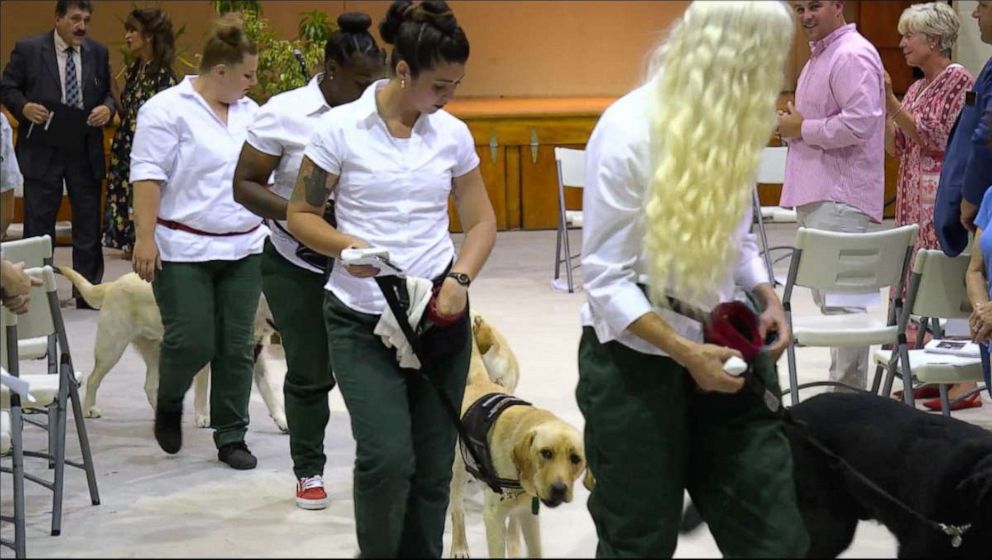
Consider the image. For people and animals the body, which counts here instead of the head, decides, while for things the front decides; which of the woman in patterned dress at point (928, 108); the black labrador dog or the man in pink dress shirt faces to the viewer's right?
the black labrador dog

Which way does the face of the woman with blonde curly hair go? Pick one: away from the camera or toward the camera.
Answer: away from the camera

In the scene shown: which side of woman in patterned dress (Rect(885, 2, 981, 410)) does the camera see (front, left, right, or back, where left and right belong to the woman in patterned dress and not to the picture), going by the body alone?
left

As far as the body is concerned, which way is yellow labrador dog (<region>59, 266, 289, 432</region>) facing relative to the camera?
to the viewer's right

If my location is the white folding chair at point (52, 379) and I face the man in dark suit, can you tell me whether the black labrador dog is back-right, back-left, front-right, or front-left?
back-right

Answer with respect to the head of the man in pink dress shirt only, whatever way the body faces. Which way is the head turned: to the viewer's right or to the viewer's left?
to the viewer's left

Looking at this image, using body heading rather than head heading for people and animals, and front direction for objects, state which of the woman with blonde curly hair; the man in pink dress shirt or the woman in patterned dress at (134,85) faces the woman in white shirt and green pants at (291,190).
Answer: the man in pink dress shirt

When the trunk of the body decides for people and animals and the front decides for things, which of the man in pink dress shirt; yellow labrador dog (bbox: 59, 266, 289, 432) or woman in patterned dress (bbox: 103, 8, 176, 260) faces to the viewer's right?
the yellow labrador dog

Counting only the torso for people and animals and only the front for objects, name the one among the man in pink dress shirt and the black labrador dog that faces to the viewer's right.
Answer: the black labrador dog
